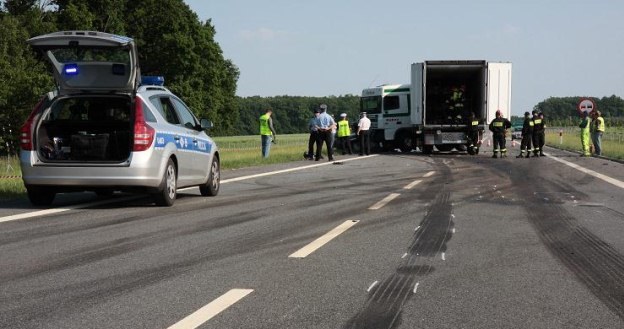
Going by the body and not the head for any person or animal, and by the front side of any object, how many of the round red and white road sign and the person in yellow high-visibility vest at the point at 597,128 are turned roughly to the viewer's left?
1

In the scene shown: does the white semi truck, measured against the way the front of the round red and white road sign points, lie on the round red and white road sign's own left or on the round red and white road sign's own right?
on the round red and white road sign's own right

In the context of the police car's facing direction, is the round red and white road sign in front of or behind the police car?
in front

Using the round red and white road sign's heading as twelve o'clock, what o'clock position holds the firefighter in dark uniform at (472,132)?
The firefighter in dark uniform is roughly at 2 o'clock from the round red and white road sign.

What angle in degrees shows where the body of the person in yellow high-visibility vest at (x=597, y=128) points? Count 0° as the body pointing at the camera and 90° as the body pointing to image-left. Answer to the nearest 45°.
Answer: approximately 90°

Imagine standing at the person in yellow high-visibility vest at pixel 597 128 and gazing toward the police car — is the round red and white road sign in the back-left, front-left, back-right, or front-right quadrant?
back-right

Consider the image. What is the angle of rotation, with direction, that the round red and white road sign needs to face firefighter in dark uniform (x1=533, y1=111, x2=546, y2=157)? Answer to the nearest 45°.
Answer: approximately 45° to its right

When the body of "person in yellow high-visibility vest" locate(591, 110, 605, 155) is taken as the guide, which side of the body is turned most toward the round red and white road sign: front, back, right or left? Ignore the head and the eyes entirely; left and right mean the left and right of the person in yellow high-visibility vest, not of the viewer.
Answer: right

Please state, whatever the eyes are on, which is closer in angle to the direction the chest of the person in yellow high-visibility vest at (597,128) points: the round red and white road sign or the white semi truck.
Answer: the white semi truck

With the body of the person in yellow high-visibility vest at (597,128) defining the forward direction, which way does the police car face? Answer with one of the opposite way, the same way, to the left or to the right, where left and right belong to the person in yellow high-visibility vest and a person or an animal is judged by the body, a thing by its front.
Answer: to the right

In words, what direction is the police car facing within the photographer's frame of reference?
facing away from the viewer and to the right of the viewer

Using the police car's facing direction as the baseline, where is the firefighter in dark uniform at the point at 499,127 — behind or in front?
in front

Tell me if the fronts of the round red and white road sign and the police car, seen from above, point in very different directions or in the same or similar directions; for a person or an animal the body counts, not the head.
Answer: very different directions
